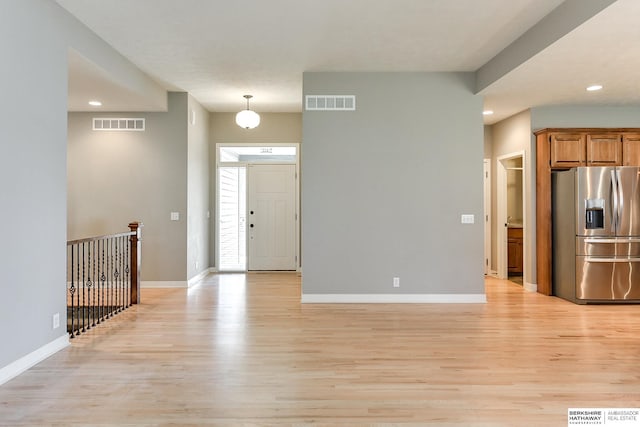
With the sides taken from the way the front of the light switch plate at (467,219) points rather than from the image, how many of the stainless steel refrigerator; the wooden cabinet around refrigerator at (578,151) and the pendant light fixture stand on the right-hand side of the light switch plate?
1

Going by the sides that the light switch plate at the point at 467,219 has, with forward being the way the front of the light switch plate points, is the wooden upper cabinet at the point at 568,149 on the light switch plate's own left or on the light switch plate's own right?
on the light switch plate's own left

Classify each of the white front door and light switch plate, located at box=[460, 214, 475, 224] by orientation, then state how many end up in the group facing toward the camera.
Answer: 2

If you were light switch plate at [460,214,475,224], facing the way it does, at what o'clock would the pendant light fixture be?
The pendant light fixture is roughly at 3 o'clock from the light switch plate.

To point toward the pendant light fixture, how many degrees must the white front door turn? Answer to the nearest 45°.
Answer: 0° — it already faces it

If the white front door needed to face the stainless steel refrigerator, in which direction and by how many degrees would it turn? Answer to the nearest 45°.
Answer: approximately 45° to its left

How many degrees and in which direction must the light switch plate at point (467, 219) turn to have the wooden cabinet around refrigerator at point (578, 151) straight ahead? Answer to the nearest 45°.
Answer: approximately 135° to its left

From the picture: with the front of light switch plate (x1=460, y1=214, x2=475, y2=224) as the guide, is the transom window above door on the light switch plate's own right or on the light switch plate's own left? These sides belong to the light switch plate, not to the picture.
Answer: on the light switch plate's own right

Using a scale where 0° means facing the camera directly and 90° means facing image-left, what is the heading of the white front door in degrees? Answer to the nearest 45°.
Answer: approximately 0°

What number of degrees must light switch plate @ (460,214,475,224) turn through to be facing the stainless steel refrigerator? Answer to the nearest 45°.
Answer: approximately 90° to its left
